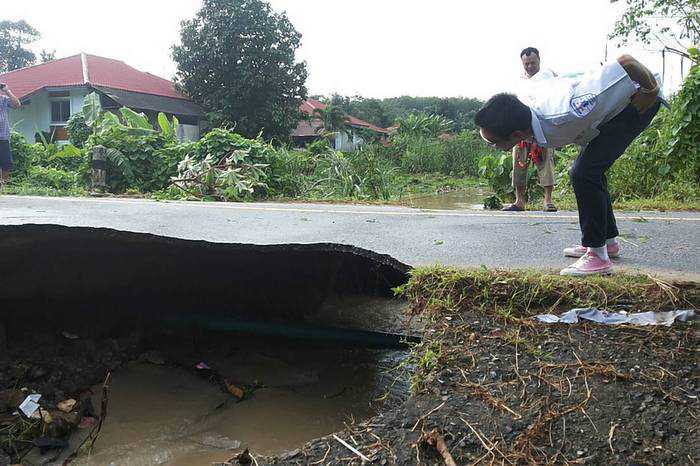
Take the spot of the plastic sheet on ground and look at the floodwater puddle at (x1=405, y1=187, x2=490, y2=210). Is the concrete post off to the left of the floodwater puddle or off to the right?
left

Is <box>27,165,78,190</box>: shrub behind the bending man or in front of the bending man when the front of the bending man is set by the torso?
in front

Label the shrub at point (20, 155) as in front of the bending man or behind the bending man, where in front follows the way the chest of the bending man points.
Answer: in front

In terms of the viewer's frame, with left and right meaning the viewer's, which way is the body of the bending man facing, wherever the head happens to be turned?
facing to the left of the viewer

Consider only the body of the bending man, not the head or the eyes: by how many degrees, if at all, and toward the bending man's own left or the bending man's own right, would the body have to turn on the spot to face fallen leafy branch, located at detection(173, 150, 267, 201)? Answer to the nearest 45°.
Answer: approximately 45° to the bending man's own right

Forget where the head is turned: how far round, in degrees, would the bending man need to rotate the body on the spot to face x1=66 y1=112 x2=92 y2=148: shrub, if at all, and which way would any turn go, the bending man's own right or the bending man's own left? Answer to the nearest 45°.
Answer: approximately 45° to the bending man's own right

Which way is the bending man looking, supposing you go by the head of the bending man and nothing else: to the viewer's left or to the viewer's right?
to the viewer's left

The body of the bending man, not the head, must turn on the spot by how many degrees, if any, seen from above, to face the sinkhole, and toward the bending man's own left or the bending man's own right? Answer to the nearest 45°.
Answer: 0° — they already face it

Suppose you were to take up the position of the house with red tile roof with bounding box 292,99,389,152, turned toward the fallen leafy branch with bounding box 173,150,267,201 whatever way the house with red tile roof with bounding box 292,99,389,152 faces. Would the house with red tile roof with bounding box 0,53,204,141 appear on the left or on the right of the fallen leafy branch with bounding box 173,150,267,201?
right

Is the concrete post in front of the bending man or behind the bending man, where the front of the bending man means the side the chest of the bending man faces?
in front

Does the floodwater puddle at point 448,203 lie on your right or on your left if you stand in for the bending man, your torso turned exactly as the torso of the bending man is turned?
on your right

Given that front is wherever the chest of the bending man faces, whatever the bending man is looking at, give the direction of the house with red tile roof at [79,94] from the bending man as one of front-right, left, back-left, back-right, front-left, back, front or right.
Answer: front-right
